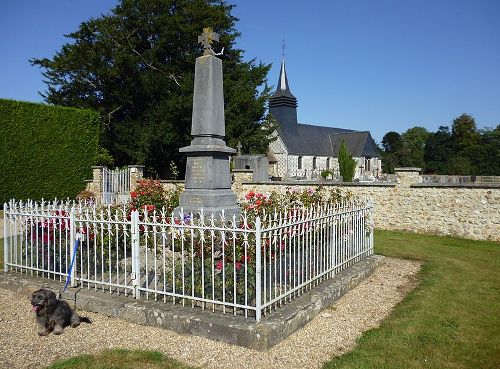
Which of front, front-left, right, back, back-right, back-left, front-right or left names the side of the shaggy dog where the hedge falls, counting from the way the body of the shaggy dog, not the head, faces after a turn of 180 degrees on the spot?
front-left

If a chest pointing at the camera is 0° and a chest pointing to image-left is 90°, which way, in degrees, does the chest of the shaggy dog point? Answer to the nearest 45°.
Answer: approximately 45°

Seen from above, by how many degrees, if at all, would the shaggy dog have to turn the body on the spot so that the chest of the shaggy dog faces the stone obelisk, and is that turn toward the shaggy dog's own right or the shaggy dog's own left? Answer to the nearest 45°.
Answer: approximately 180°

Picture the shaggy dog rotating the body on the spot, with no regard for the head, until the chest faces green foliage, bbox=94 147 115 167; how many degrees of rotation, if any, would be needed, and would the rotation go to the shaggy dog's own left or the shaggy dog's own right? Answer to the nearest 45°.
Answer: approximately 135° to the shaggy dog's own right

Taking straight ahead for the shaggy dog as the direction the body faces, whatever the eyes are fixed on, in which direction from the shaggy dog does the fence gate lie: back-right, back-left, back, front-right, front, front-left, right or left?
back-right
